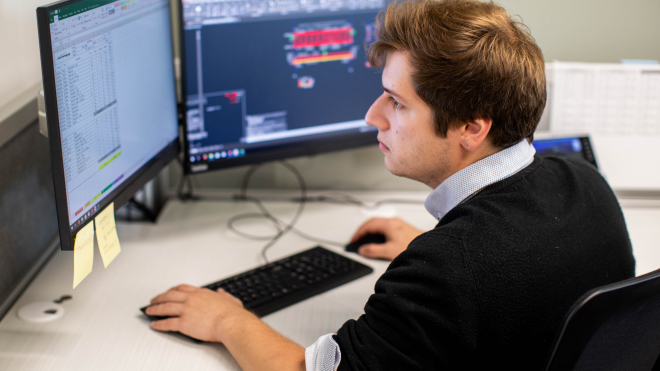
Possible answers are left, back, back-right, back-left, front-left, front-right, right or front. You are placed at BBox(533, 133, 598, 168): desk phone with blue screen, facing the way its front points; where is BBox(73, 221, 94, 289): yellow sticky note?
front-right

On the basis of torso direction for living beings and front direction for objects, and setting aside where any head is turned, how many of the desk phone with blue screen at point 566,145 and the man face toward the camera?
1

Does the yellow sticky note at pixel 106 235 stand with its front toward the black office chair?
yes

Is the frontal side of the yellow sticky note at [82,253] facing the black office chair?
yes

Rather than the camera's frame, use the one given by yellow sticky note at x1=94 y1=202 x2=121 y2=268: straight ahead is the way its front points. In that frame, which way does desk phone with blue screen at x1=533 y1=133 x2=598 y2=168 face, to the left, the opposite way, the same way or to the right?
to the right

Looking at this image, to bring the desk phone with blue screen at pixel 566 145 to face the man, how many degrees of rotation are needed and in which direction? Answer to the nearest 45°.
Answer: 0° — it already faces them

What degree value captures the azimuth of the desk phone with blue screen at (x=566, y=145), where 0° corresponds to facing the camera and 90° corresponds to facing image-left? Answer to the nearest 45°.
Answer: approximately 0°

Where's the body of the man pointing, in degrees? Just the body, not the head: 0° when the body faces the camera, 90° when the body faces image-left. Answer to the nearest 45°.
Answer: approximately 135°

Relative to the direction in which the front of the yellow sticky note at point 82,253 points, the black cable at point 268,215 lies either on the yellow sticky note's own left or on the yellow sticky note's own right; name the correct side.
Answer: on the yellow sticky note's own left

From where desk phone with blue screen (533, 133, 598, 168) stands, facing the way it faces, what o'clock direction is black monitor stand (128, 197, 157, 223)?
The black monitor stand is roughly at 2 o'clock from the desk phone with blue screen.
